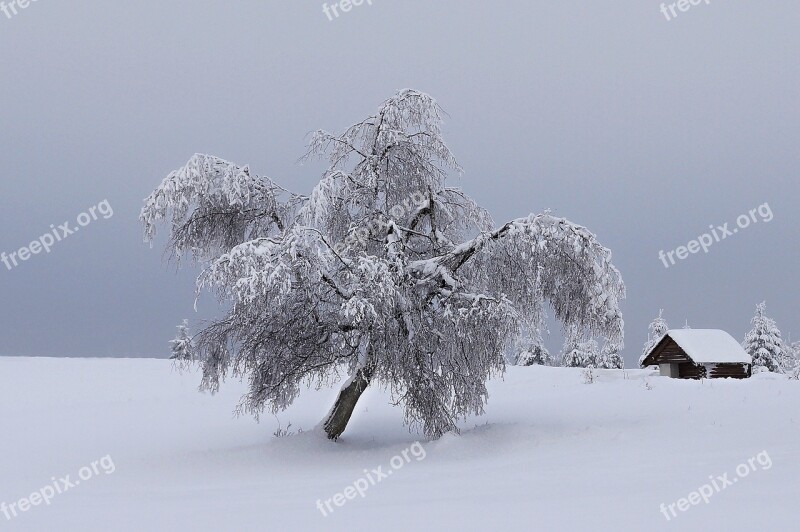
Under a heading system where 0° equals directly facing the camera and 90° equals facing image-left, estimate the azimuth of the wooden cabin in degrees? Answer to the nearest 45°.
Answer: approximately 45°

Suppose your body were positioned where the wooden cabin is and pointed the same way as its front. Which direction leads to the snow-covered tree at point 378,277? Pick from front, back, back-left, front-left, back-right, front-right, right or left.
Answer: front-left

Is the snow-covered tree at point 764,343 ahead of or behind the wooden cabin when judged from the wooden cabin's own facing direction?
behind
